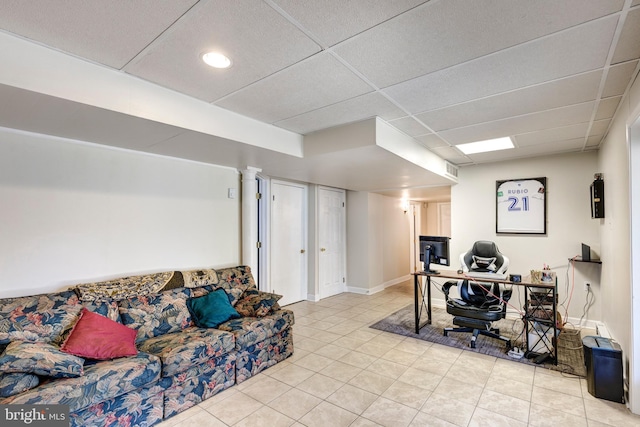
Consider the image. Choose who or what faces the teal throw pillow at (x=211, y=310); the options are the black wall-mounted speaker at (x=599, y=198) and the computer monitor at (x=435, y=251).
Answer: the black wall-mounted speaker

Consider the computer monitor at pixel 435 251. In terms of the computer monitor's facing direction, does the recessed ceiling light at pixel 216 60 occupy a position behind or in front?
behind

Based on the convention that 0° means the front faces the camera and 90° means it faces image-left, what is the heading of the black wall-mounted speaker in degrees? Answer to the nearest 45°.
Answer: approximately 45°

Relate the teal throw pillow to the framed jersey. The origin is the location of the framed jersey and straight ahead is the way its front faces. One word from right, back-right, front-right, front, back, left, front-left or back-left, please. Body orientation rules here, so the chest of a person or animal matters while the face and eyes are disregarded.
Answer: front-right

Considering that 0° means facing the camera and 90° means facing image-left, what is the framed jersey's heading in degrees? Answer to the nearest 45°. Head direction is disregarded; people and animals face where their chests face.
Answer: approximately 0°

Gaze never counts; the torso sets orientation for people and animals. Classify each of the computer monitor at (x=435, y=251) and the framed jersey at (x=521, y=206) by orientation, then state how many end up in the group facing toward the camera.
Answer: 1

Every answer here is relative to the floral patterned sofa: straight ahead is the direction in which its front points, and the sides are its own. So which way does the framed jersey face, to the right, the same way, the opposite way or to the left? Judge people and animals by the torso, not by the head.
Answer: to the right

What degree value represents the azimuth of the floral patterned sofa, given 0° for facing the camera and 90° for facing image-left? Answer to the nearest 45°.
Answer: approximately 315°
